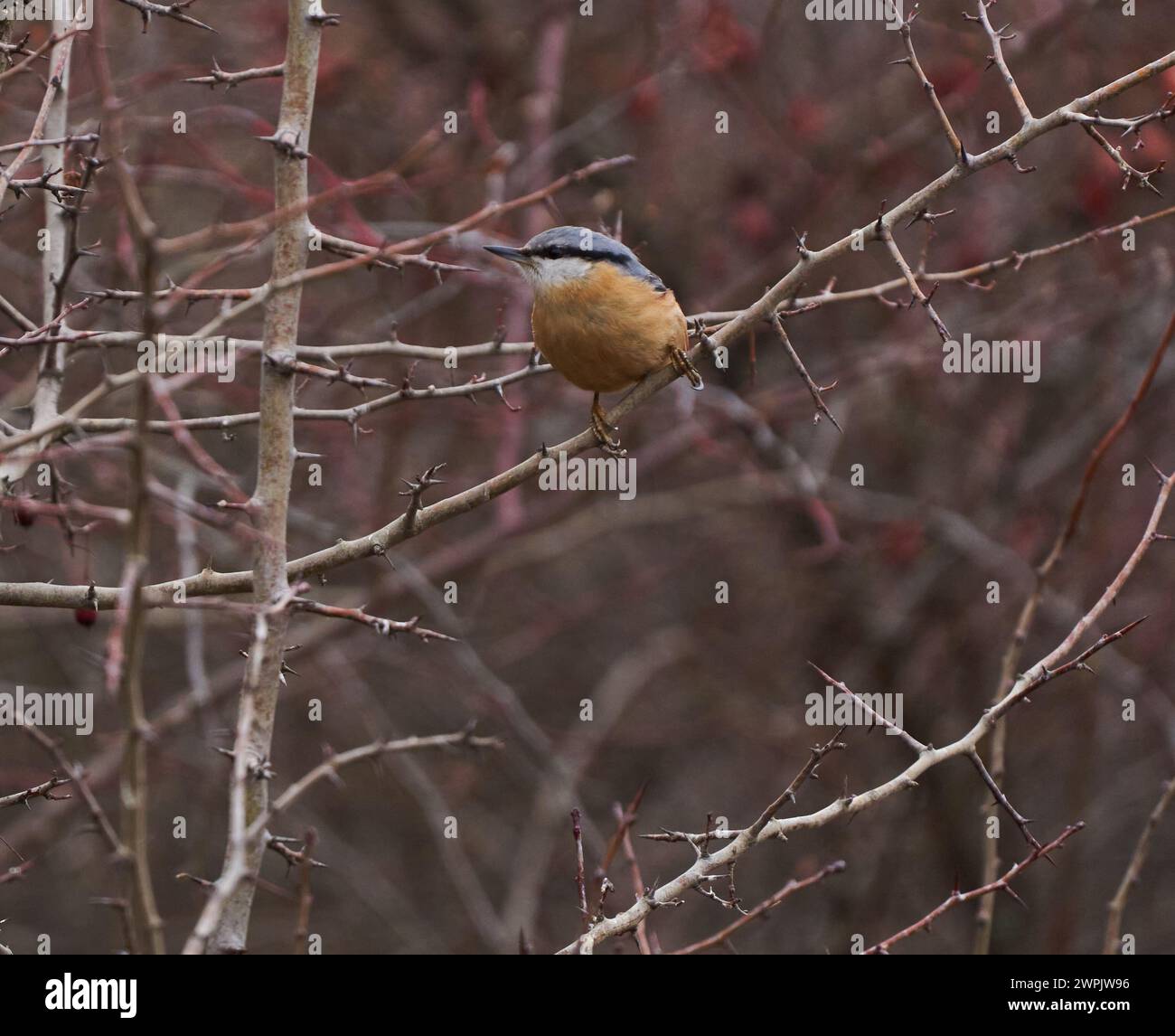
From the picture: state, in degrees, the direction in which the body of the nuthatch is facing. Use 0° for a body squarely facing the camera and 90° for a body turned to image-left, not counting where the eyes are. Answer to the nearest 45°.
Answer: approximately 45°
